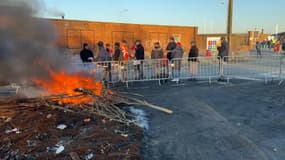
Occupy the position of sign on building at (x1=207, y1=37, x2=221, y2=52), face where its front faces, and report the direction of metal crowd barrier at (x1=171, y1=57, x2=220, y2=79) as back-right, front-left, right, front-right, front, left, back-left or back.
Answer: front

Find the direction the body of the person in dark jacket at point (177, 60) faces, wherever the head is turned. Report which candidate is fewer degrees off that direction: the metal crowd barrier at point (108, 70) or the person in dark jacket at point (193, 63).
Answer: the metal crowd barrier

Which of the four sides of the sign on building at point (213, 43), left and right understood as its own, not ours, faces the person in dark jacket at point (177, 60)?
front

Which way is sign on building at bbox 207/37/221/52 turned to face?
toward the camera

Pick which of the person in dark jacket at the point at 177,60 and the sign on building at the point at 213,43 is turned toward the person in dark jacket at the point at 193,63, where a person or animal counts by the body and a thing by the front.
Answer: the sign on building

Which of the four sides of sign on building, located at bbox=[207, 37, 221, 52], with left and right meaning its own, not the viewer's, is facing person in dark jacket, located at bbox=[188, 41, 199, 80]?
front
